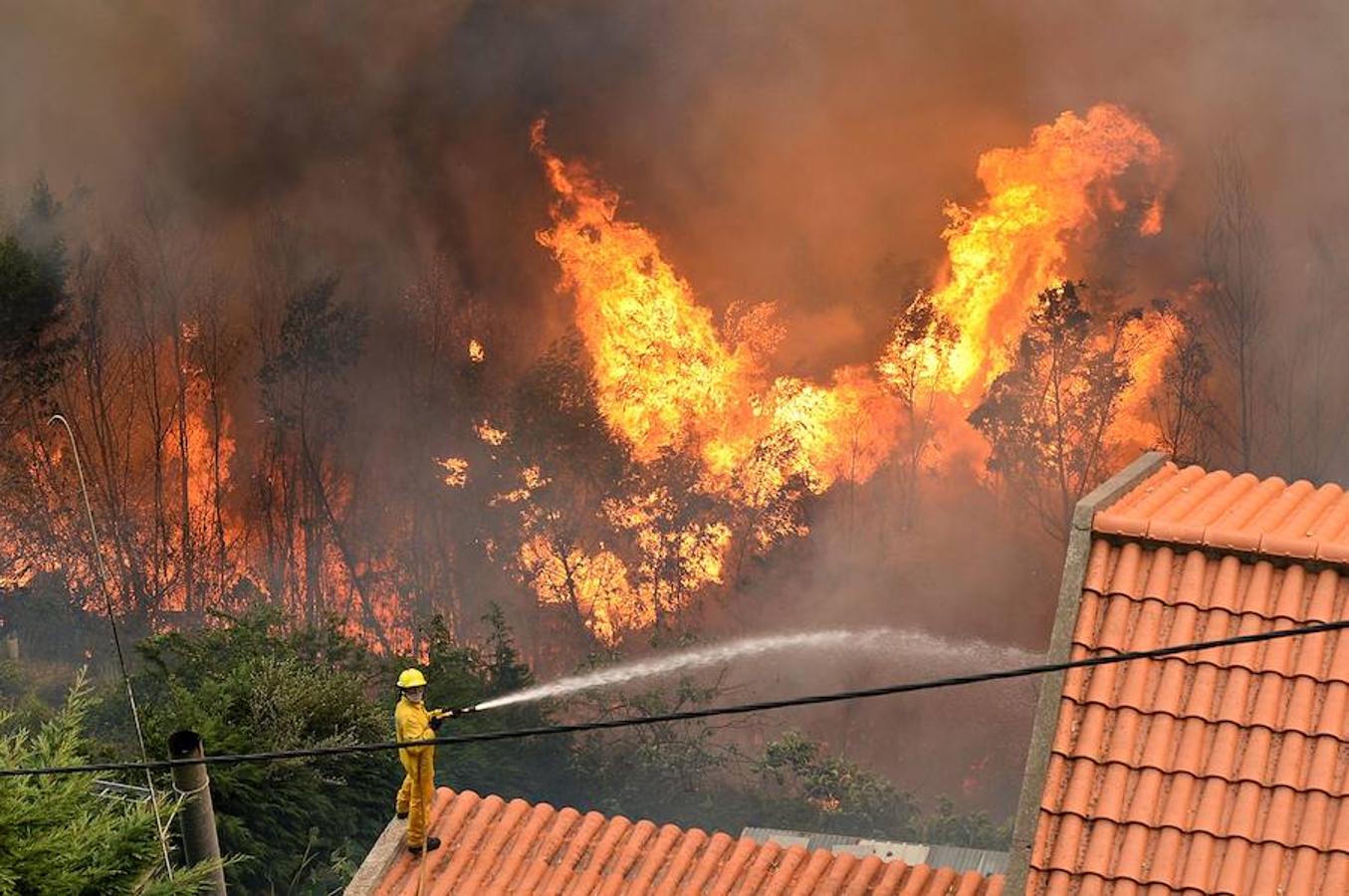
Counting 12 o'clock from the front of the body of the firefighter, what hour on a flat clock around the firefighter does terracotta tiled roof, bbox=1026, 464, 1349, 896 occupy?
The terracotta tiled roof is roughly at 1 o'clock from the firefighter.

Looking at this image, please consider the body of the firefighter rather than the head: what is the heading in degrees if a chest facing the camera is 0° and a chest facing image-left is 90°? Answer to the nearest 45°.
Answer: approximately 270°

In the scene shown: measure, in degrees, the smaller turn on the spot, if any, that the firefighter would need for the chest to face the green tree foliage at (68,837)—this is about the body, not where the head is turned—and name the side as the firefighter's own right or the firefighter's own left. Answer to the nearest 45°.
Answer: approximately 135° to the firefighter's own right

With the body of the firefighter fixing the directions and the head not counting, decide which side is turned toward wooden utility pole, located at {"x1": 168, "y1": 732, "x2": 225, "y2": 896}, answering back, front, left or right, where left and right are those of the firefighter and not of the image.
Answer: back

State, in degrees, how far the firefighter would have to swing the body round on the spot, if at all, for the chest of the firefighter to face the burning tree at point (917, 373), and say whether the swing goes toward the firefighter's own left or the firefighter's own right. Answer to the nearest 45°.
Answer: approximately 90° to the firefighter's own left

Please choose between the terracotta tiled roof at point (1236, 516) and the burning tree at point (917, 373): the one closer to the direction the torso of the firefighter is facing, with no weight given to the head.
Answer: the terracotta tiled roof

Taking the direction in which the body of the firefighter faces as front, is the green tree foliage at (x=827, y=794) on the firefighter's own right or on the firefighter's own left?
on the firefighter's own left

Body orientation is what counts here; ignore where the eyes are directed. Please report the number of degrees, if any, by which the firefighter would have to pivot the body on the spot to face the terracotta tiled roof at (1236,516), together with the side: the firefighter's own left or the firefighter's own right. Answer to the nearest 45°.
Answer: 0° — they already face it

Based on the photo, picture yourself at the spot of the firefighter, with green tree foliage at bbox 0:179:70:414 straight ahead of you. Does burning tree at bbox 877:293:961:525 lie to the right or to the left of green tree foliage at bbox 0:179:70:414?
right

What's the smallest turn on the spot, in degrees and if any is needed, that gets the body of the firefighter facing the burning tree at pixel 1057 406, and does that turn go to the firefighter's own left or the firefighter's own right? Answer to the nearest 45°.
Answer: approximately 45° to the firefighter's own left
